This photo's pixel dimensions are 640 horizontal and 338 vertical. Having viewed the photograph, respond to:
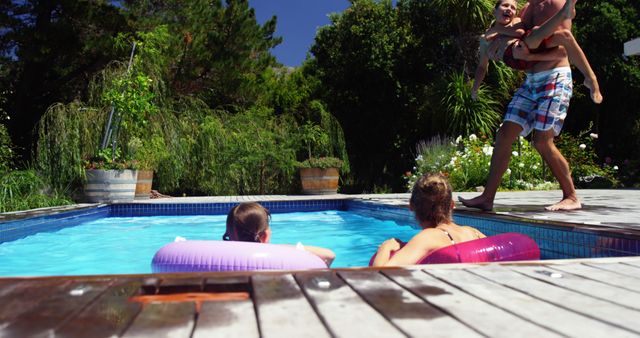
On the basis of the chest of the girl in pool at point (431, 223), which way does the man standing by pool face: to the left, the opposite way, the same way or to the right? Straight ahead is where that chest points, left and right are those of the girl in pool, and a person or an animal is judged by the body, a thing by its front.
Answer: to the left

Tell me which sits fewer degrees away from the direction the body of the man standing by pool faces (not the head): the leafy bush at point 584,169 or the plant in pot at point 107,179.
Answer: the plant in pot

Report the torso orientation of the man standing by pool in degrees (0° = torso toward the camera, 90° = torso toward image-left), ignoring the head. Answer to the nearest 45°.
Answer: approximately 45°

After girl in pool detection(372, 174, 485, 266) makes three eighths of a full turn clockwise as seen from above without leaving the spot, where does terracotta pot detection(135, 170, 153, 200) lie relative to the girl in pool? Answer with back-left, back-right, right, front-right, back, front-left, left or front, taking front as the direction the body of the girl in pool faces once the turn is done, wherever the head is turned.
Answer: back-left

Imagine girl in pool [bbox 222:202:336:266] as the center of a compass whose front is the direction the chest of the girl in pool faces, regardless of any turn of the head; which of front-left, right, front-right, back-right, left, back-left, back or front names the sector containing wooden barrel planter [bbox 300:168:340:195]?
front

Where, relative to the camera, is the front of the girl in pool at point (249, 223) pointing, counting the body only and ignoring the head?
away from the camera

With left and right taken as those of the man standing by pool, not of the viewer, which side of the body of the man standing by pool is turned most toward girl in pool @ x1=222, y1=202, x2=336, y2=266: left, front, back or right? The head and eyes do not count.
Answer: front

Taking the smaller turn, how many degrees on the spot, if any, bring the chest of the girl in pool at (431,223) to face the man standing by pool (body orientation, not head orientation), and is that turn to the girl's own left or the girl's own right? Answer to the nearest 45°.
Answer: approximately 90° to the girl's own right

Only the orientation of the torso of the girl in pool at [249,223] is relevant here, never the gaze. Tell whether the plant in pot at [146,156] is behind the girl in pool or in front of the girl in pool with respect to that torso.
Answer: in front

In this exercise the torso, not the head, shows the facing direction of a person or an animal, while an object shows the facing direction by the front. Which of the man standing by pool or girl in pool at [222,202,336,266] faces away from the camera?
the girl in pool

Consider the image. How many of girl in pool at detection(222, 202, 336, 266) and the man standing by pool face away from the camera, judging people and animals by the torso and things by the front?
1

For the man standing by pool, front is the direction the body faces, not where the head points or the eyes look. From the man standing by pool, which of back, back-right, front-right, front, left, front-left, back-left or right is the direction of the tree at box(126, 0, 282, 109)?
right

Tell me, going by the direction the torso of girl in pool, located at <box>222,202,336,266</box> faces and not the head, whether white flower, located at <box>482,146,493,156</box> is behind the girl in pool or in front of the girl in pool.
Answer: in front

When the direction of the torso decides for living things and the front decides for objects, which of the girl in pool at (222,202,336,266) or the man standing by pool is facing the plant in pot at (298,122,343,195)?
the girl in pool

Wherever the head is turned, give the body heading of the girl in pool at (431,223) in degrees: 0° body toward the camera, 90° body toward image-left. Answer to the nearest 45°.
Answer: approximately 135°

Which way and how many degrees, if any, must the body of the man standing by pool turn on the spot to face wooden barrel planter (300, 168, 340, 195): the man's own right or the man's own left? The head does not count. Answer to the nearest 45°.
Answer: approximately 90° to the man's own right

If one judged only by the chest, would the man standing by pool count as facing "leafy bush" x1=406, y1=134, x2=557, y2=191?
no
